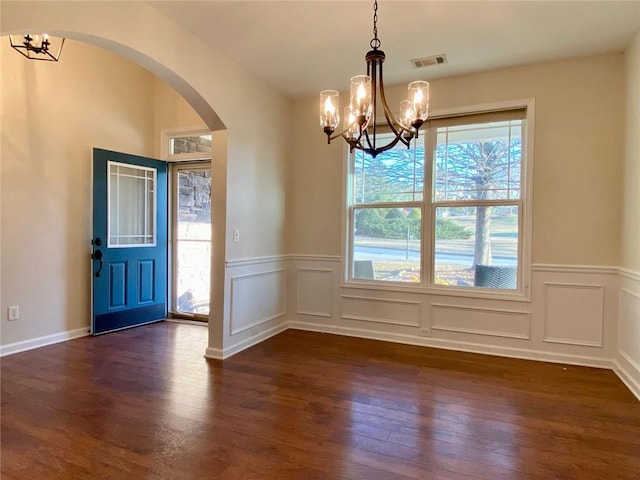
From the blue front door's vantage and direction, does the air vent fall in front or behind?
in front

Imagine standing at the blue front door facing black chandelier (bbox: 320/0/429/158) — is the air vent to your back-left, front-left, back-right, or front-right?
front-left

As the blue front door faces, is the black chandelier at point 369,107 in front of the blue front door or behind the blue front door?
in front

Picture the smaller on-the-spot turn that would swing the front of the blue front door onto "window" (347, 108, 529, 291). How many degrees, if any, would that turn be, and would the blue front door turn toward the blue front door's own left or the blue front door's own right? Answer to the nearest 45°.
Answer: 0° — it already faces it

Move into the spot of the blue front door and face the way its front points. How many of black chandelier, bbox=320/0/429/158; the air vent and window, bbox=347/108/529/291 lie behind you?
0

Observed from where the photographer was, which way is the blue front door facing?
facing the viewer and to the right of the viewer
